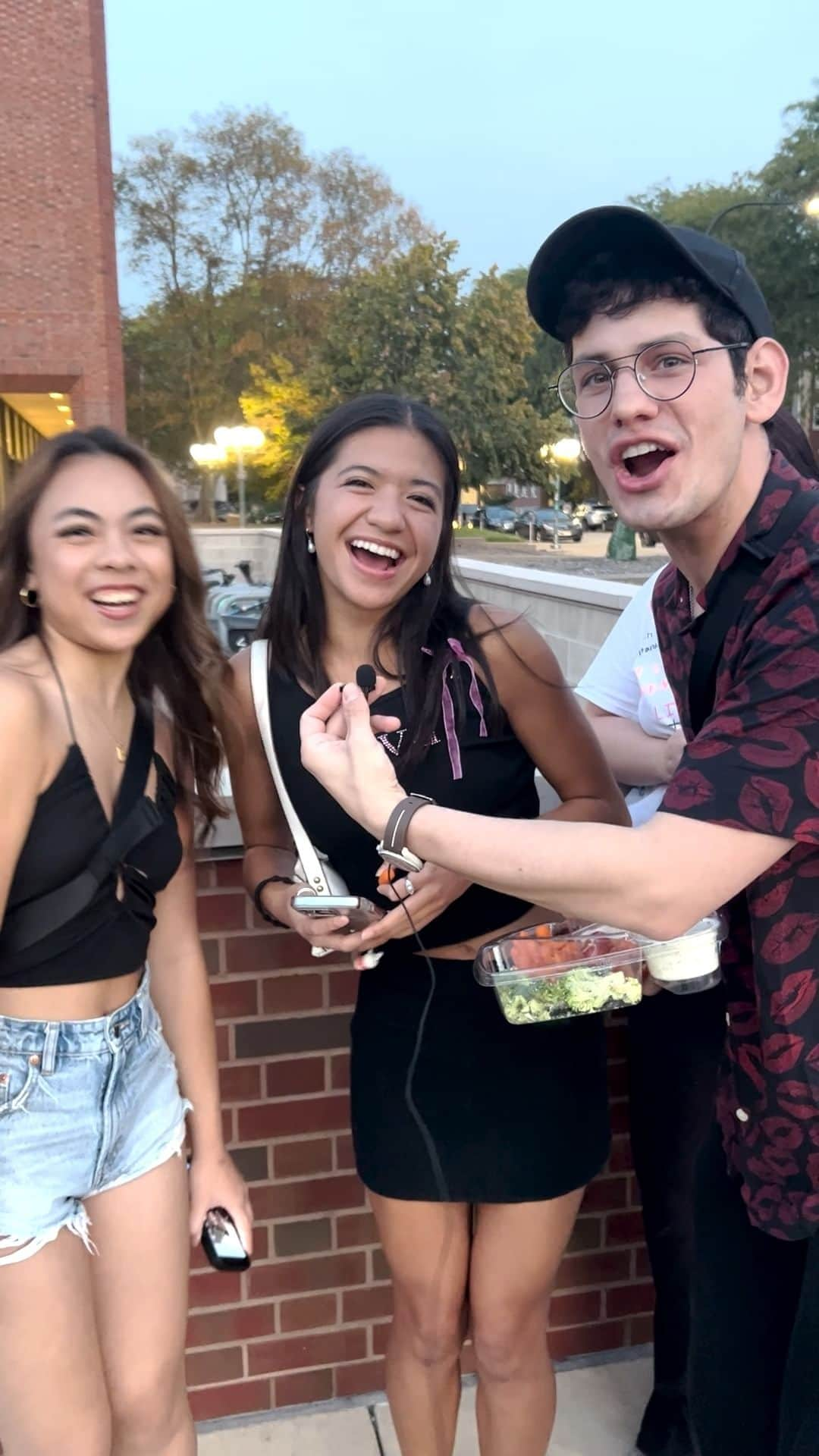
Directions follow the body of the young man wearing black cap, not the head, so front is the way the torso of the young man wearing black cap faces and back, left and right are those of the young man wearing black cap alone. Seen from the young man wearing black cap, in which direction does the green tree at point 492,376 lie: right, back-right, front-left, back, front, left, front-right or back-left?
back-right

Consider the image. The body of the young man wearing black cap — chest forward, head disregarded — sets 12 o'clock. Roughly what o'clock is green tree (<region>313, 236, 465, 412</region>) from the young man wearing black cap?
The green tree is roughly at 4 o'clock from the young man wearing black cap.

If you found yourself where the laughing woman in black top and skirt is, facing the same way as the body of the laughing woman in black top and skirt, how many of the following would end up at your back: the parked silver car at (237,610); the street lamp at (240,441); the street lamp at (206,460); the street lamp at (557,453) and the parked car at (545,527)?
5

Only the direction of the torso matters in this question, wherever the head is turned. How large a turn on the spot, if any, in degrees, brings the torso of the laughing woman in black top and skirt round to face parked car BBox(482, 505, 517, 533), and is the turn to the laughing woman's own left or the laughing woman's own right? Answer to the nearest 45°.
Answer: approximately 180°

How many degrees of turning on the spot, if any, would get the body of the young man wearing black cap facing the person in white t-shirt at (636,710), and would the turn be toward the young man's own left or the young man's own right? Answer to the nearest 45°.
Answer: approximately 135° to the young man's own right

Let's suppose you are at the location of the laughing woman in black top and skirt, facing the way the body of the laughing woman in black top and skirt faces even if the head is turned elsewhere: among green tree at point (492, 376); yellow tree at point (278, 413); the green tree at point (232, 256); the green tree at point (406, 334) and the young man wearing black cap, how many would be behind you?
4

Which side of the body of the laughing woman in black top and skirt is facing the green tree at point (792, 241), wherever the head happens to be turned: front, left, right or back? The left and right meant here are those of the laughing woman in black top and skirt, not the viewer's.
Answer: back

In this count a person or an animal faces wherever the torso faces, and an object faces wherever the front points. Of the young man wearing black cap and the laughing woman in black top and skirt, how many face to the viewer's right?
0

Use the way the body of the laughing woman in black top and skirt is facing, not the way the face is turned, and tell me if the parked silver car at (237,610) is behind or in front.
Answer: behind

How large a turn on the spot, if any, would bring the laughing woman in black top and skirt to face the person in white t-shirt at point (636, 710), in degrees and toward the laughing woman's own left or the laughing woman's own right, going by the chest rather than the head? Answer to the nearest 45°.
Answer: approximately 135° to the laughing woman's own left

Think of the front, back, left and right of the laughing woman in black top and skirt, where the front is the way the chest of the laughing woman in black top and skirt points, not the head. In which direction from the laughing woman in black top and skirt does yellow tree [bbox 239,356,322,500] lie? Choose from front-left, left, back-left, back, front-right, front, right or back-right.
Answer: back

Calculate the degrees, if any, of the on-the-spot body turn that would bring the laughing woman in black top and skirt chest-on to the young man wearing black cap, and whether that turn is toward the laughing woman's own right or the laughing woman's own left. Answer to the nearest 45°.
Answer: approximately 45° to the laughing woman's own left

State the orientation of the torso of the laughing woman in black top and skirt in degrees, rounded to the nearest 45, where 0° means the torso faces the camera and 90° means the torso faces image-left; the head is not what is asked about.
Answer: approximately 0°

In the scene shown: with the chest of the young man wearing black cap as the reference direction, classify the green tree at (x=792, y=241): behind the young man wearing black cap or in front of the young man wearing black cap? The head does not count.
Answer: behind

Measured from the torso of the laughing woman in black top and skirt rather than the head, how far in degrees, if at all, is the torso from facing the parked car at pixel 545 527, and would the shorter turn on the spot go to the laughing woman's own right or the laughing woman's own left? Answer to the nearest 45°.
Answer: approximately 180°
